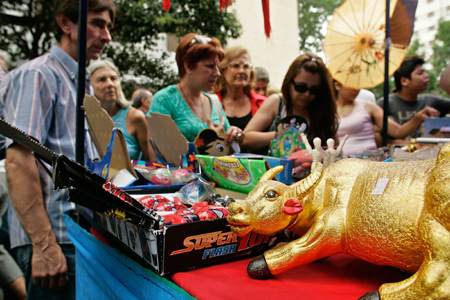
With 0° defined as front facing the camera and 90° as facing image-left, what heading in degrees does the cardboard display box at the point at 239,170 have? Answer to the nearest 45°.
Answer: approximately 0°

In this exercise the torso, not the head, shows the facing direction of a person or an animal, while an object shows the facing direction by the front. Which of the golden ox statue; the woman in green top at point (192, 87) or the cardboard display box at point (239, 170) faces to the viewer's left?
the golden ox statue

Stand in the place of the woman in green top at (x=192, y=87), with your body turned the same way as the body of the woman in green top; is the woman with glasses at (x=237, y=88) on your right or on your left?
on your left

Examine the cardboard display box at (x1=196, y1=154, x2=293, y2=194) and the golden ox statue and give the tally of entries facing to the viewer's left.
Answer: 1

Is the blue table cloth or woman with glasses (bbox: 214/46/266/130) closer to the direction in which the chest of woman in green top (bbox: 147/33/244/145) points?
the blue table cloth

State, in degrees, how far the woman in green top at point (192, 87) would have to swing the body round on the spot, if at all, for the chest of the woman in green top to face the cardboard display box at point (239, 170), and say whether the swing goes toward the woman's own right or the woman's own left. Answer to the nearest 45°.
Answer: approximately 45° to the woman's own right

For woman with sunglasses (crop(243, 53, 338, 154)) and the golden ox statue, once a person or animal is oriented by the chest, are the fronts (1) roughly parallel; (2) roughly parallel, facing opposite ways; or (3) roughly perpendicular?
roughly perpendicular

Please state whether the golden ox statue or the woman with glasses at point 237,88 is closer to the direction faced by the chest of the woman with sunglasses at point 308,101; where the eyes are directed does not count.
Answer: the golden ox statue

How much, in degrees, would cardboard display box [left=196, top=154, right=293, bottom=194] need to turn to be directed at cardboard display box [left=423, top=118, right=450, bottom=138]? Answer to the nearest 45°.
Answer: approximately 135° to its left

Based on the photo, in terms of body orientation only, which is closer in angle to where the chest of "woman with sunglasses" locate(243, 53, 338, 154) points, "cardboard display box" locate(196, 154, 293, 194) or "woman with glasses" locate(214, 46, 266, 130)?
the cardboard display box

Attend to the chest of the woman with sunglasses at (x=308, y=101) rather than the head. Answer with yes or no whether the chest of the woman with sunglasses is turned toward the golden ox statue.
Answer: yes

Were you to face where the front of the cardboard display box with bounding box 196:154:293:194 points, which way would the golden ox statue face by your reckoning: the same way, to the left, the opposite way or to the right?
to the right
